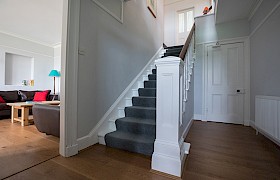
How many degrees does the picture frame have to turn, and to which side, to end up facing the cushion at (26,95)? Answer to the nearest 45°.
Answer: approximately 135° to its right

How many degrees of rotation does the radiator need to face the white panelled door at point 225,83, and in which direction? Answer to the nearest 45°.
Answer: approximately 90° to its right

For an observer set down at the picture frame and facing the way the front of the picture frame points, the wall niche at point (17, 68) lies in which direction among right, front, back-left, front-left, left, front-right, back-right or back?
back-right

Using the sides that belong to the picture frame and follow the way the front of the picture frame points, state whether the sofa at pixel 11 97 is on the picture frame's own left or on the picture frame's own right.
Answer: on the picture frame's own right

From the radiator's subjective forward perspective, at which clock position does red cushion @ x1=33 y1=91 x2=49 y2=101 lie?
The red cushion is roughly at 1 o'clock from the radiator.

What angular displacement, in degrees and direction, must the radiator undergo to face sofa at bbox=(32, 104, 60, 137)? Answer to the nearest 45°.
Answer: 0° — it already faces it

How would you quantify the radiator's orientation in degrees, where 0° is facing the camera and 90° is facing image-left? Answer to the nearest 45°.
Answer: approximately 45°

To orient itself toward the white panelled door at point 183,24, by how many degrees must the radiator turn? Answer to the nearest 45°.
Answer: approximately 90° to its right

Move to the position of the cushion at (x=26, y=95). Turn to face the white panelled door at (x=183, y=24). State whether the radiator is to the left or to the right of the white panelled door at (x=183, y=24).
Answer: right

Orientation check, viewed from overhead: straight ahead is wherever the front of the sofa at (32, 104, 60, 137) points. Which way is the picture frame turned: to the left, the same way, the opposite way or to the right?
the opposite way
